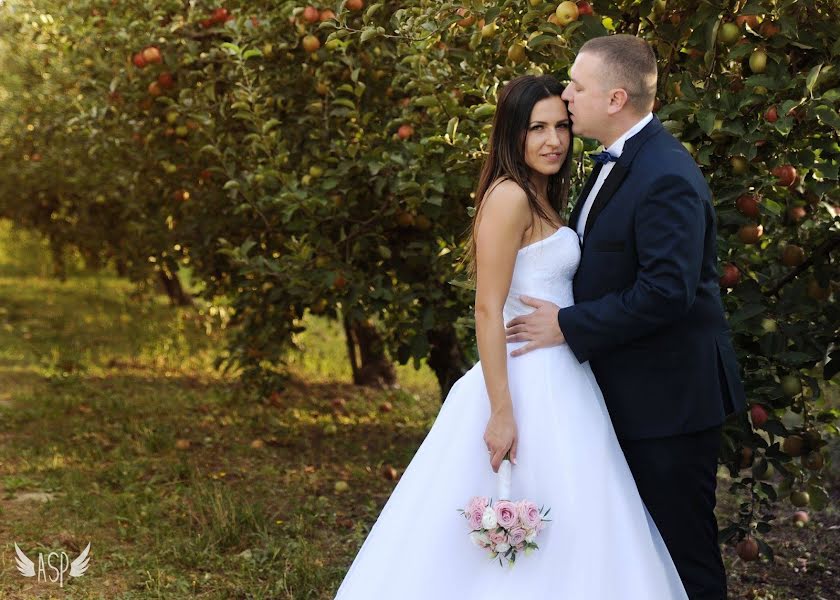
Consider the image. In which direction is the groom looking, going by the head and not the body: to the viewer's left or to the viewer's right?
to the viewer's left

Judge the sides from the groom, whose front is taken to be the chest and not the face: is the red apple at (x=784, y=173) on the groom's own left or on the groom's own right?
on the groom's own right

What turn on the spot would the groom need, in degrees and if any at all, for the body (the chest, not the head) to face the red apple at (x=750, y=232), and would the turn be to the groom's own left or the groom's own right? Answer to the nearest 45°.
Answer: approximately 135° to the groom's own right

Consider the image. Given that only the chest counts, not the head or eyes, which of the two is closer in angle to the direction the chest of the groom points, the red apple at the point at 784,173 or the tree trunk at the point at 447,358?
the tree trunk

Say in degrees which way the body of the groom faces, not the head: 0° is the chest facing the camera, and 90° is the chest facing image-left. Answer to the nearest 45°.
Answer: approximately 90°

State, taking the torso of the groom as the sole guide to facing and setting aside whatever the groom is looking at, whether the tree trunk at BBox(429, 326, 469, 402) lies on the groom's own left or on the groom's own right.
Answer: on the groom's own right

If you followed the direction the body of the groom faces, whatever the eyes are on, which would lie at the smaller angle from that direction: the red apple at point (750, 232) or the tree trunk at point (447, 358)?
the tree trunk

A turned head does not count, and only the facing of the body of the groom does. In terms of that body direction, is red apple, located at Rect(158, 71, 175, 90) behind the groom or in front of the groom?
in front

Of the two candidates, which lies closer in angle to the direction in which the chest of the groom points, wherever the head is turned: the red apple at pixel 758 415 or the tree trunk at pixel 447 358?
the tree trunk

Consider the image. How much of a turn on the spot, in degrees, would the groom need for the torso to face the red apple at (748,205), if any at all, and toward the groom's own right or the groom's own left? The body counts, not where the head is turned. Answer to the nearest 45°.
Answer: approximately 135° to the groom's own right

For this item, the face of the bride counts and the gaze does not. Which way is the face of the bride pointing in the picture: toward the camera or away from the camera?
toward the camera
